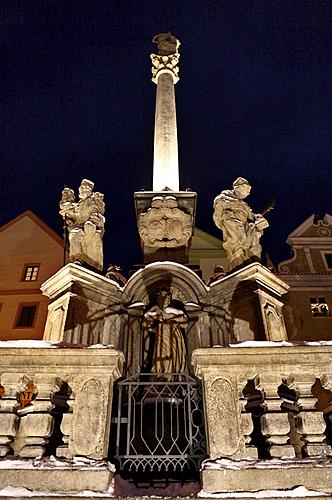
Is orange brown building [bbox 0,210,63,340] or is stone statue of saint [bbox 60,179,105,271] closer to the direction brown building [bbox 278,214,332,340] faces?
the stone statue of saint

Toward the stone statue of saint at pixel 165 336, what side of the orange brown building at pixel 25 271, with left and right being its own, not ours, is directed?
front

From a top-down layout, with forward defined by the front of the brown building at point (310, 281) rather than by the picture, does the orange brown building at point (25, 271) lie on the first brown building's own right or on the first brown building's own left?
on the first brown building's own right

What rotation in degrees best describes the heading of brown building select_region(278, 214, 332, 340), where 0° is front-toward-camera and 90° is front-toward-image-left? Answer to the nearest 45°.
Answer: approximately 0°

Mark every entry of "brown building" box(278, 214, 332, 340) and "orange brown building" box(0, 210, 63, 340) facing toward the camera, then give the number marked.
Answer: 2

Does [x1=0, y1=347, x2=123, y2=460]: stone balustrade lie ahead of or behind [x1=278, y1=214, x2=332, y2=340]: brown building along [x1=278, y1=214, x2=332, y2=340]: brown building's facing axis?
ahead

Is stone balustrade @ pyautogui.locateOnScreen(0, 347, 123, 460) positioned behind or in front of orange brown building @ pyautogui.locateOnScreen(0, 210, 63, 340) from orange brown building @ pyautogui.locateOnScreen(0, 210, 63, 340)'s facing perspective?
in front

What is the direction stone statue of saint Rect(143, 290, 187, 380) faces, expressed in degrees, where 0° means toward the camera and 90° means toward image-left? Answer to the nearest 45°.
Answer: approximately 0°
